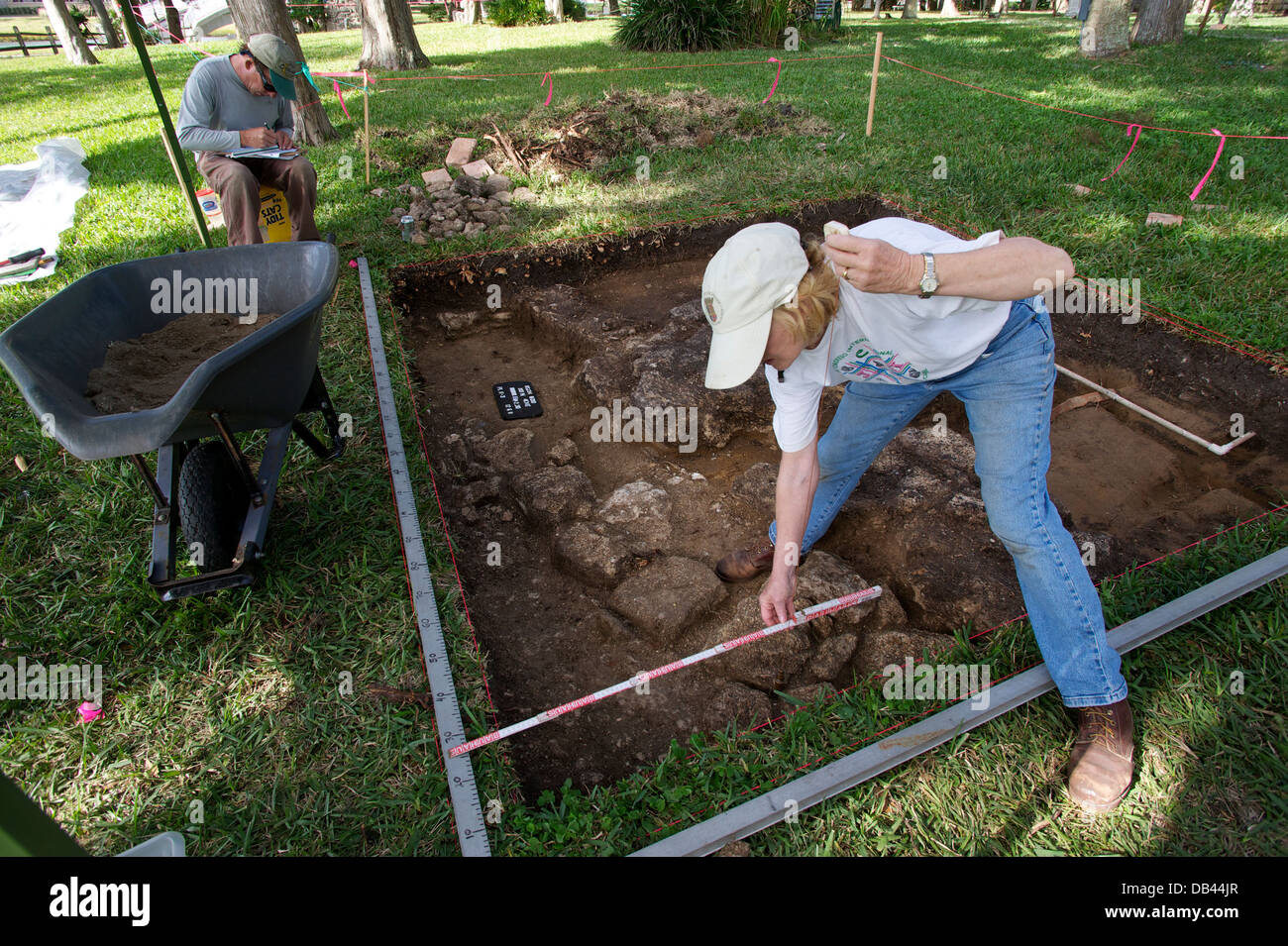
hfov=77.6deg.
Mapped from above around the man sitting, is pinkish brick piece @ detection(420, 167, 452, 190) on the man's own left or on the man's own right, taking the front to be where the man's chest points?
on the man's own left

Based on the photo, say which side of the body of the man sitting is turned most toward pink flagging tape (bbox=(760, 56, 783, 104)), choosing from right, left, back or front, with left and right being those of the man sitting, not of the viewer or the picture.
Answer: left

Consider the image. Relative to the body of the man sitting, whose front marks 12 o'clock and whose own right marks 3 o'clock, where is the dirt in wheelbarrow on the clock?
The dirt in wheelbarrow is roughly at 2 o'clock from the man sitting.

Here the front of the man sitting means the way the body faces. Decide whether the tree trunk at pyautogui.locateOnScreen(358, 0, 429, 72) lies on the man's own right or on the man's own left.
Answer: on the man's own left

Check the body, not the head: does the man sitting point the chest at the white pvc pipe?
yes

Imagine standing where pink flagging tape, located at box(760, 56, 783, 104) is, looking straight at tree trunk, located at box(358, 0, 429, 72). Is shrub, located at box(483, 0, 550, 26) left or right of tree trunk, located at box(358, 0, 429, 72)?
right

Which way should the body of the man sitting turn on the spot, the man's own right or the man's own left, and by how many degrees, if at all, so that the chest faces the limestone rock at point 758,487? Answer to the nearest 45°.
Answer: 0° — they already face it

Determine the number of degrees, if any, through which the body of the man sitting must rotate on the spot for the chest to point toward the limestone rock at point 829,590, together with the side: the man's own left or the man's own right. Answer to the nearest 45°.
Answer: approximately 45° to the man's own right

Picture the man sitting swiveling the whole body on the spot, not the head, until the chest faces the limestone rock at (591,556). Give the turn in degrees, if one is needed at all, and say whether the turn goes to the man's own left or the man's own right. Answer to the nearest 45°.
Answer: approximately 45° to the man's own right

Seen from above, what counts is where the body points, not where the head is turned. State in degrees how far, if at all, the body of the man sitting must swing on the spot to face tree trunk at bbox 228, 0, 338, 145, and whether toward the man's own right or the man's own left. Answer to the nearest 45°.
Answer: approximately 135° to the man's own left

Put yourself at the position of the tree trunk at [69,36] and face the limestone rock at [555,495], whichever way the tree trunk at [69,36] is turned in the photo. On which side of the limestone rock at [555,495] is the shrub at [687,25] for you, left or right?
left

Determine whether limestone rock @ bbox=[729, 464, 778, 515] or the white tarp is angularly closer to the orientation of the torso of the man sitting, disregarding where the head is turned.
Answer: the limestone rock

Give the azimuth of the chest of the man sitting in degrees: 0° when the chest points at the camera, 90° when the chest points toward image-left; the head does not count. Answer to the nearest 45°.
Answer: approximately 315°

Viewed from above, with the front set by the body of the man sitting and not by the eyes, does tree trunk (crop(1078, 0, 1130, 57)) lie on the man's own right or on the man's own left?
on the man's own left

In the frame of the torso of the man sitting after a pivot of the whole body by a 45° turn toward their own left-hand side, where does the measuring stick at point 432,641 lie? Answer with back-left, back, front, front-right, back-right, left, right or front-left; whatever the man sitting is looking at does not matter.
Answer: right

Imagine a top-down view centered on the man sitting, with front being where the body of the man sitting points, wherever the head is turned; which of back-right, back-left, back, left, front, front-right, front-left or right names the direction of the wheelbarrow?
front-right

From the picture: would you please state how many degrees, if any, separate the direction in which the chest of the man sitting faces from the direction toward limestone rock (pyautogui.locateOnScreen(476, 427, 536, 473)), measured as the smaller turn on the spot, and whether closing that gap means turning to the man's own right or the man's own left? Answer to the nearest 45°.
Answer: approximately 45° to the man's own right

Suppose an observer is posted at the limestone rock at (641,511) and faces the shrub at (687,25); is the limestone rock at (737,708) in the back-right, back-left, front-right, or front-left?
back-right
